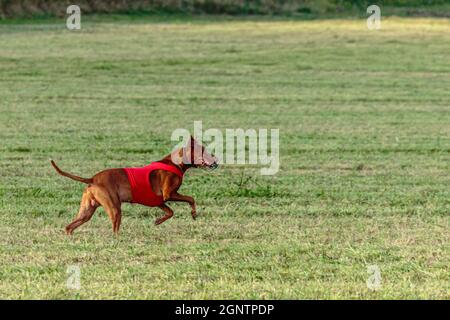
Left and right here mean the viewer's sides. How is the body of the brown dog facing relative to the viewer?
facing to the right of the viewer
